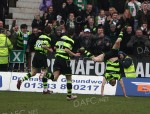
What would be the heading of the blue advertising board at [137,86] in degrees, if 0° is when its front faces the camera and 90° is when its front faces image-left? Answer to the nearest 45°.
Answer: approximately 0°

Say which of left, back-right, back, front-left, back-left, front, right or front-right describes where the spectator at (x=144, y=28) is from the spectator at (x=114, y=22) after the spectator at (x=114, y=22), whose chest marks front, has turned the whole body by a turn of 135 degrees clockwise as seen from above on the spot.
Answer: back-right

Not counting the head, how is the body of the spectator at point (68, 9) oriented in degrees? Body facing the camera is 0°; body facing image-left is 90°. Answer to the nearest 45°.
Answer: approximately 0°

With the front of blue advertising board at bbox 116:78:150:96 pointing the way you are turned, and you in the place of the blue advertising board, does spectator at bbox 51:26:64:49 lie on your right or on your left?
on your right
